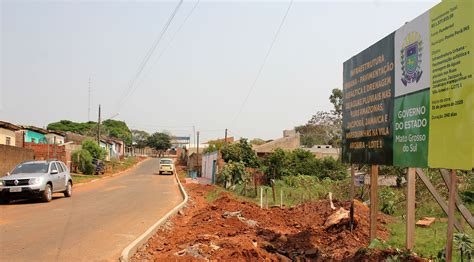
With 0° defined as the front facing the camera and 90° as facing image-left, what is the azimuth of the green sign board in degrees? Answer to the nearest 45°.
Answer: approximately 45°

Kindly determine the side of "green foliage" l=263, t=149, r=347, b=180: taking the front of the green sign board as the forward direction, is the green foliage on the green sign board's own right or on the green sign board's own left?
on the green sign board's own right

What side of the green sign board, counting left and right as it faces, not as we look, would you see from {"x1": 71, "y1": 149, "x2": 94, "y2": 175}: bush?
right

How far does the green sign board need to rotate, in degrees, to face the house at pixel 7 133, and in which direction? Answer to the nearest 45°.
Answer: approximately 90° to its right

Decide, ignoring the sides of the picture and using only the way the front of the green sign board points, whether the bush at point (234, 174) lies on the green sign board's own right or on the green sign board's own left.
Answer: on the green sign board's own right

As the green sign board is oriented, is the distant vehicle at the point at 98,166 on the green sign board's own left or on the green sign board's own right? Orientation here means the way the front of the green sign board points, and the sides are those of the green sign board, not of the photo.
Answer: on the green sign board's own right
